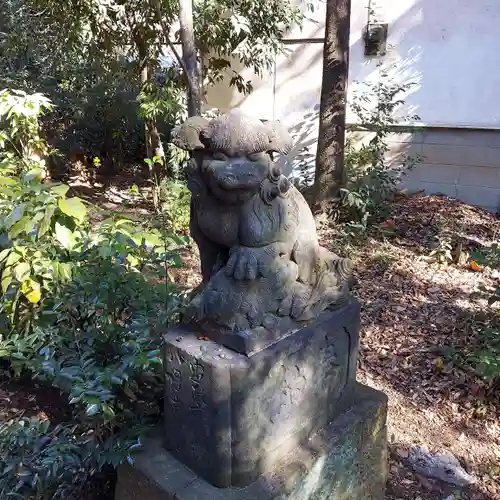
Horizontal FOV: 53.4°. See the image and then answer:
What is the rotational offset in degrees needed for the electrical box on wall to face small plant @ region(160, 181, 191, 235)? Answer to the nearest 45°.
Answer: approximately 45° to its right

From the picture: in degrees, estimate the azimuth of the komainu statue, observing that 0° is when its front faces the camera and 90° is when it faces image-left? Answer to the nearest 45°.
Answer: approximately 45°

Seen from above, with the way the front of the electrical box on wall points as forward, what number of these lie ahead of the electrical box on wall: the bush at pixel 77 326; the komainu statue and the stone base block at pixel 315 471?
3

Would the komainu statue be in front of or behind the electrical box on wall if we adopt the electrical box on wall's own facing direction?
in front

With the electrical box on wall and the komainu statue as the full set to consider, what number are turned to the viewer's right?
0

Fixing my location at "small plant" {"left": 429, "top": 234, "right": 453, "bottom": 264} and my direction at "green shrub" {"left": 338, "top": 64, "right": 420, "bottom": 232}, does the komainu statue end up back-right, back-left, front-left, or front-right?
back-left

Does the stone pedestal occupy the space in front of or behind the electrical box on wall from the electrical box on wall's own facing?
in front

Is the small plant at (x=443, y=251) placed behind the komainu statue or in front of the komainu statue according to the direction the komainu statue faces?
behind

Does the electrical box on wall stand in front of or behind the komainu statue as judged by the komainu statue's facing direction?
behind

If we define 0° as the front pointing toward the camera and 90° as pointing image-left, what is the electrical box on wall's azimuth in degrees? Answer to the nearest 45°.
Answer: approximately 0°
